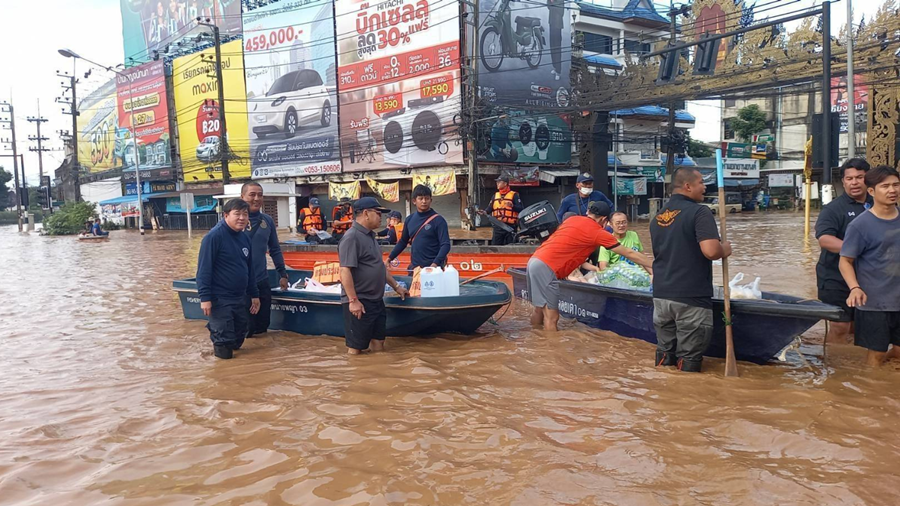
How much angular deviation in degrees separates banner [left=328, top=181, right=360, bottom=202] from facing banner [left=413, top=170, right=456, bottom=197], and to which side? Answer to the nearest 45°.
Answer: approximately 45° to its left

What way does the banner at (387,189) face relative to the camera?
toward the camera

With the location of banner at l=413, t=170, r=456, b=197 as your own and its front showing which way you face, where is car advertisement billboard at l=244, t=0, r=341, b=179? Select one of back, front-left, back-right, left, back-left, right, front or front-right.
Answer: back-right

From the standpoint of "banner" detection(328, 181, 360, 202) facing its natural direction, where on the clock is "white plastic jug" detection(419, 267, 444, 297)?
The white plastic jug is roughly at 12 o'clock from the banner.

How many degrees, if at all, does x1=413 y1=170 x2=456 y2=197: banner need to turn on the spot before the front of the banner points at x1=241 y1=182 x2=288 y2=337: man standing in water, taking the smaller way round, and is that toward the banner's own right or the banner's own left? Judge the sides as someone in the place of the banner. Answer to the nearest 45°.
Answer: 0° — it already faces them

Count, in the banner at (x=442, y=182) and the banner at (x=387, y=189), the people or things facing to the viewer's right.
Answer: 0

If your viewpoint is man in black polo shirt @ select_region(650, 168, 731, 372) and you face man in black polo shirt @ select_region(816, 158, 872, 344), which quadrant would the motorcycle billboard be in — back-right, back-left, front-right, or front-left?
front-left

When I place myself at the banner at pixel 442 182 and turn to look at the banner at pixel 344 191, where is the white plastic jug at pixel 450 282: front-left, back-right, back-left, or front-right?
back-left

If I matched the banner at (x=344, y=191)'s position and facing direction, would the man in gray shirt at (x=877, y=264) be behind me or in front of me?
in front

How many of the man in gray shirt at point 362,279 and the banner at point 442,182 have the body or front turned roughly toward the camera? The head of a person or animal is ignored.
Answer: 1

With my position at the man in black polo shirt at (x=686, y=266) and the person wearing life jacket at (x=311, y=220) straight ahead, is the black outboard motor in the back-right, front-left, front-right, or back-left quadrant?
front-right

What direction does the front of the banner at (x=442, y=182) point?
toward the camera

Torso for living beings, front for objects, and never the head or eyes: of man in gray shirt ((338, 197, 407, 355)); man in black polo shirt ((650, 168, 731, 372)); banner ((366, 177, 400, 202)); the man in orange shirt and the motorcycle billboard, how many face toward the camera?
2

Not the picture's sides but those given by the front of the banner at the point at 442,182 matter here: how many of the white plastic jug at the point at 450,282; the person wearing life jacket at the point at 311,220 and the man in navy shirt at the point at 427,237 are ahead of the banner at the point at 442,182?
3

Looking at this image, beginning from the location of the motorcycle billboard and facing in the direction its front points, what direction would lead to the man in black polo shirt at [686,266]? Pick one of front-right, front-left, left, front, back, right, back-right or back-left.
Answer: front

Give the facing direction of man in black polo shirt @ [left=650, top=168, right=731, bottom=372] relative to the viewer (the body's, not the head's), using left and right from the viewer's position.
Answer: facing away from the viewer and to the right of the viewer

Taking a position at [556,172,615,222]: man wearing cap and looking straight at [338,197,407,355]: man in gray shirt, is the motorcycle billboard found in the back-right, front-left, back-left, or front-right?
back-right
